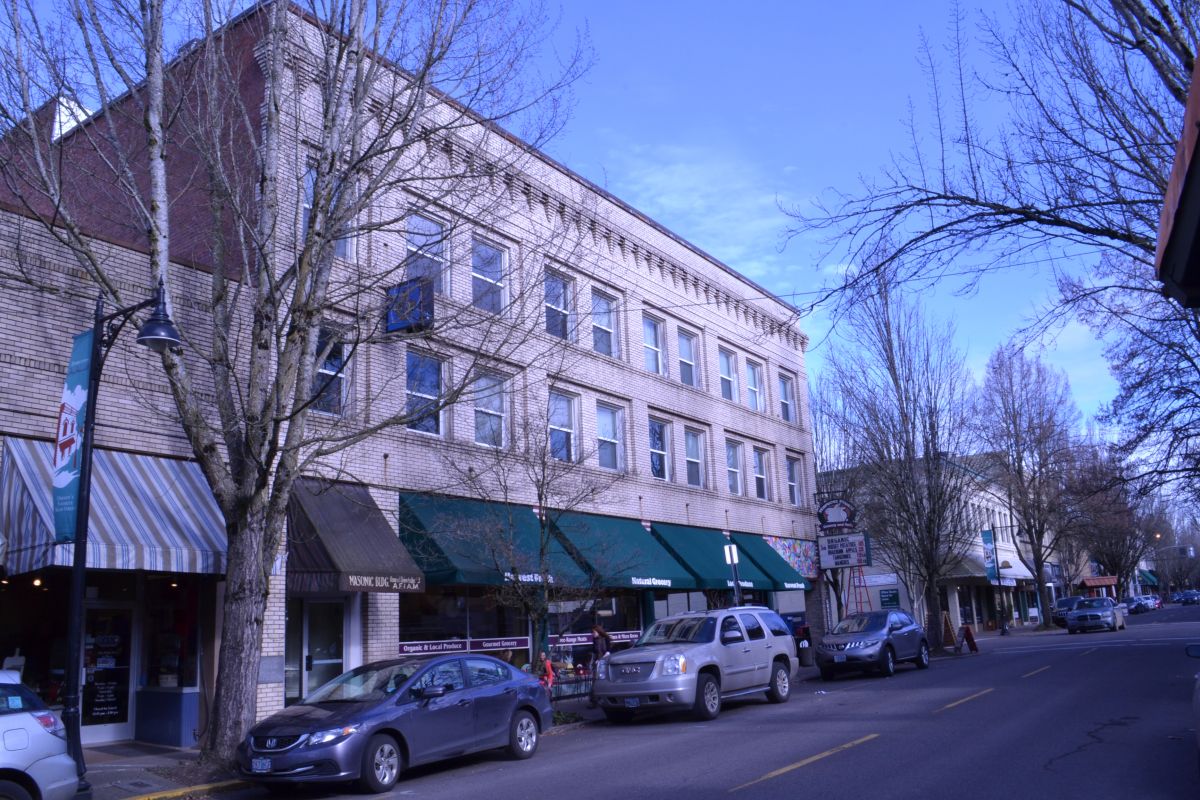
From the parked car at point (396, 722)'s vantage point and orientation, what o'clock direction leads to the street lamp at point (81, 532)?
The street lamp is roughly at 1 o'clock from the parked car.

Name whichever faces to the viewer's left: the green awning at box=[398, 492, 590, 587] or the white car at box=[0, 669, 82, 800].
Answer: the white car

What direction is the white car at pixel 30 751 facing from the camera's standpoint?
to the viewer's left

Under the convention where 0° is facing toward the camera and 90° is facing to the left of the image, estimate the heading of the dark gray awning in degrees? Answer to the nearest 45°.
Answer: approximately 315°

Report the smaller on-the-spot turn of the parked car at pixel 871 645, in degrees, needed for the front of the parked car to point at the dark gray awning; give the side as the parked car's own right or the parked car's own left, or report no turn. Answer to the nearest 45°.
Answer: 0° — it already faces it

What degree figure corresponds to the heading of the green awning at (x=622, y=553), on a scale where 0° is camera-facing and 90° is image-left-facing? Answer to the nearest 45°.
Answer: approximately 315°

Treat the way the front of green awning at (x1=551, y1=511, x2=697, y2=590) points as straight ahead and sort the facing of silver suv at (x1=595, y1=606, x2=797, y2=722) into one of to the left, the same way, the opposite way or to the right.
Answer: to the right

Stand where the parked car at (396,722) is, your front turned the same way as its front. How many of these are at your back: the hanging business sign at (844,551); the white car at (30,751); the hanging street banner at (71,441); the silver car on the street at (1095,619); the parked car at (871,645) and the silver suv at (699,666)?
4

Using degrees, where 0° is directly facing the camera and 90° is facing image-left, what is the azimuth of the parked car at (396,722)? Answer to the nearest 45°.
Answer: approximately 45°

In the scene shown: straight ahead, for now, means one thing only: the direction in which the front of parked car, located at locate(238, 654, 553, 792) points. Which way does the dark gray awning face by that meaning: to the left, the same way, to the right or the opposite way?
to the left

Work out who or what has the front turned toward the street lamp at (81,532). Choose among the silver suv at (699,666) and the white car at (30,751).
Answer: the silver suv

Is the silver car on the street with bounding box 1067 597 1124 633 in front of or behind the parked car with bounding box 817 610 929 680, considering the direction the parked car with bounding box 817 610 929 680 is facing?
behind

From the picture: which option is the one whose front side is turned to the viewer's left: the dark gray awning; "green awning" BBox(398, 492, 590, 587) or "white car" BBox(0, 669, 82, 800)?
the white car

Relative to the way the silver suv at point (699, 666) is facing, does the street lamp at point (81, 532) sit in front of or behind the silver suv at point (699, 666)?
in front
